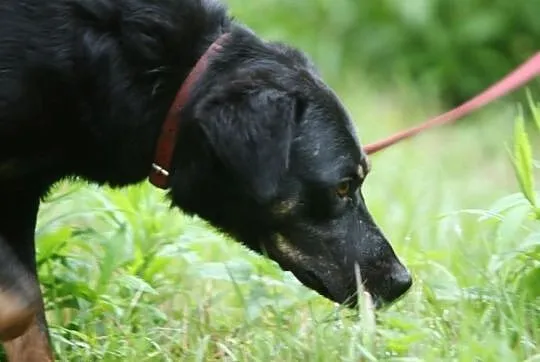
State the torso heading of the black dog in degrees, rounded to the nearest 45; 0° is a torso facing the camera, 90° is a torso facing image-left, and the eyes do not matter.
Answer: approximately 270°
